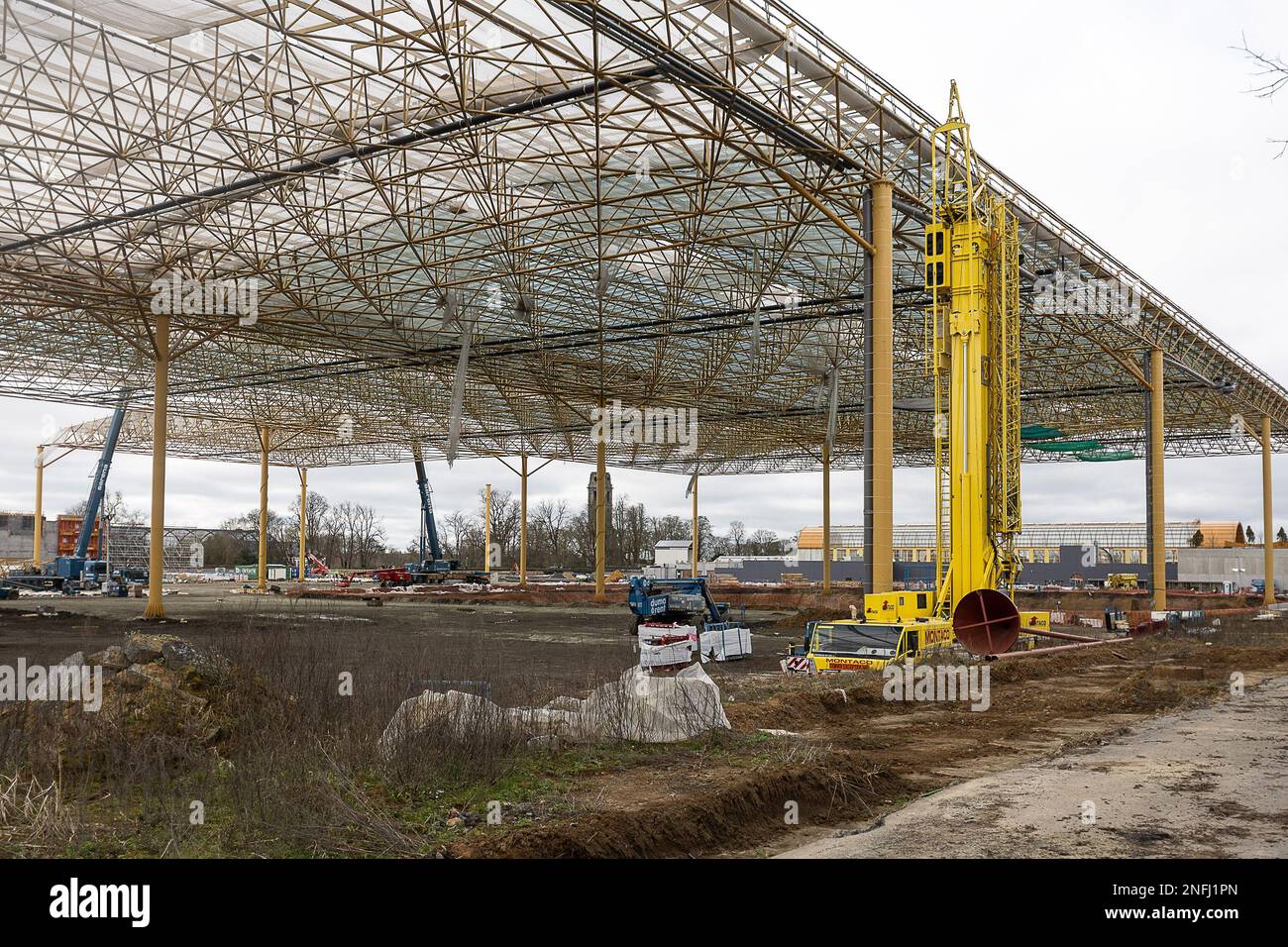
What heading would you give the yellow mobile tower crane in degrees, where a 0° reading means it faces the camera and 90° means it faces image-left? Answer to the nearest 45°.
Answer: approximately 45°

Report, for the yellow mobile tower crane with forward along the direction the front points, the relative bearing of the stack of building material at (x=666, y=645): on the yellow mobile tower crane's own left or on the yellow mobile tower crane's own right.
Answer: on the yellow mobile tower crane's own right

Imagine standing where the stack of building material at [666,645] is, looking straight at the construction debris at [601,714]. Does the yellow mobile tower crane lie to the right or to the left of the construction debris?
left

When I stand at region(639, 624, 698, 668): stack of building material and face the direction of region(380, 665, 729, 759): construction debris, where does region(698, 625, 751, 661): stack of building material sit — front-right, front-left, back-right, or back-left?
back-left
